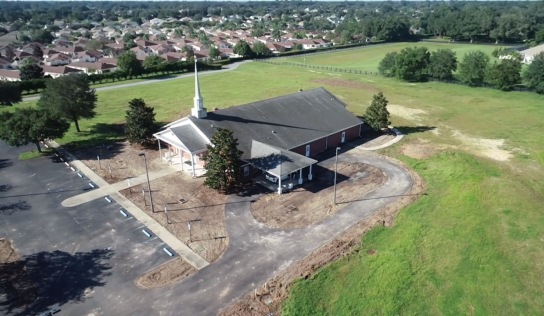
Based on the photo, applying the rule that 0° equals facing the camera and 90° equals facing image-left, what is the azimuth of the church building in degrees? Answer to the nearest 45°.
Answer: approximately 45°

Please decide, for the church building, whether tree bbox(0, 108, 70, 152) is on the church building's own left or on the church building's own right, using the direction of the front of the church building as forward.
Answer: on the church building's own right
